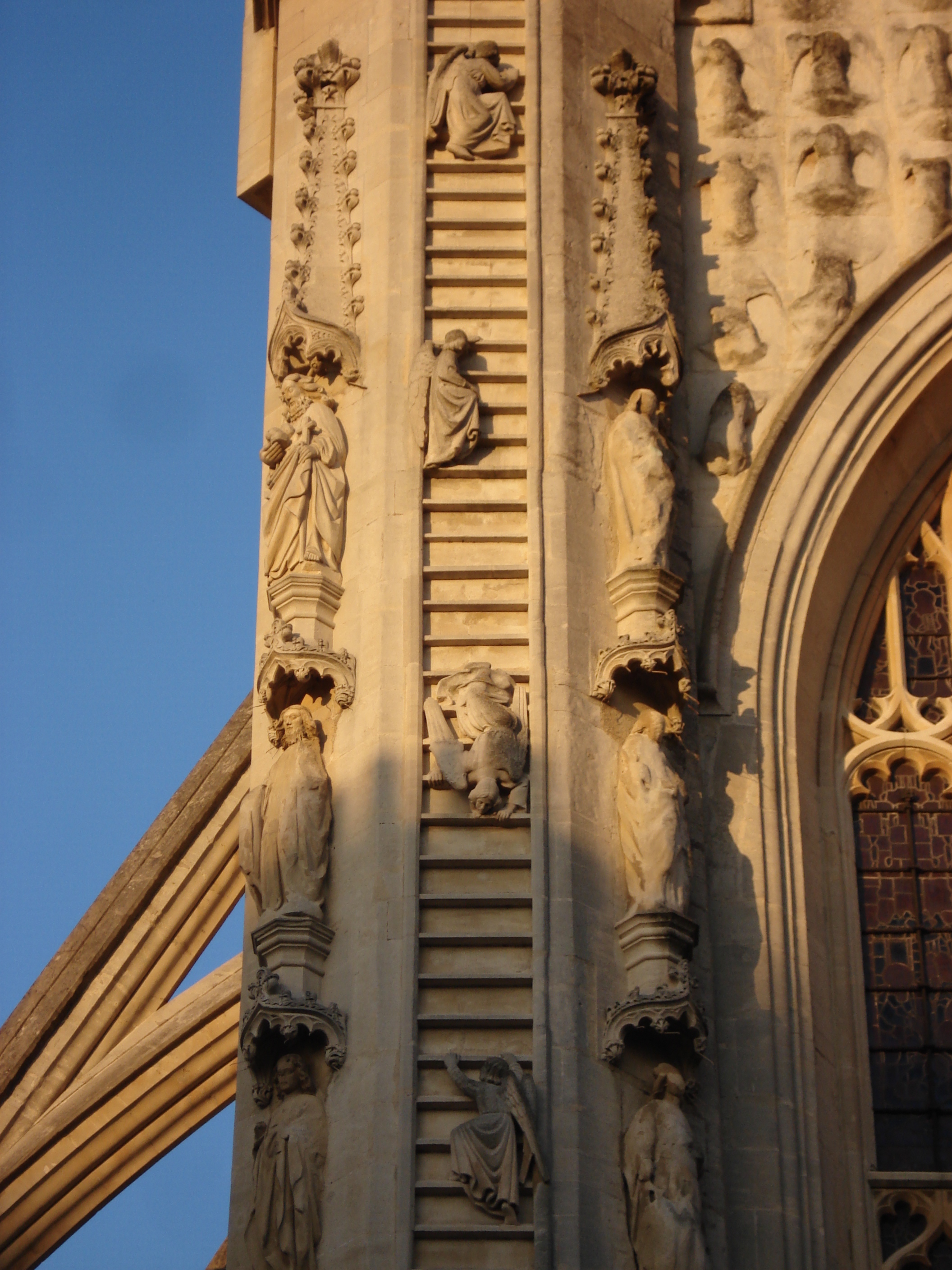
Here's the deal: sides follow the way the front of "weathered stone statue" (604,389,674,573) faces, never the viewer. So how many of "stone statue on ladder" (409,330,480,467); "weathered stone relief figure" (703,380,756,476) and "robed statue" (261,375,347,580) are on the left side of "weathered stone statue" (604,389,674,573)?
1

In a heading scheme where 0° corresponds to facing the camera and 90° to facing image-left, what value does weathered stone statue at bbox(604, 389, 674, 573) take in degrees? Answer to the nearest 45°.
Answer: approximately 315°
